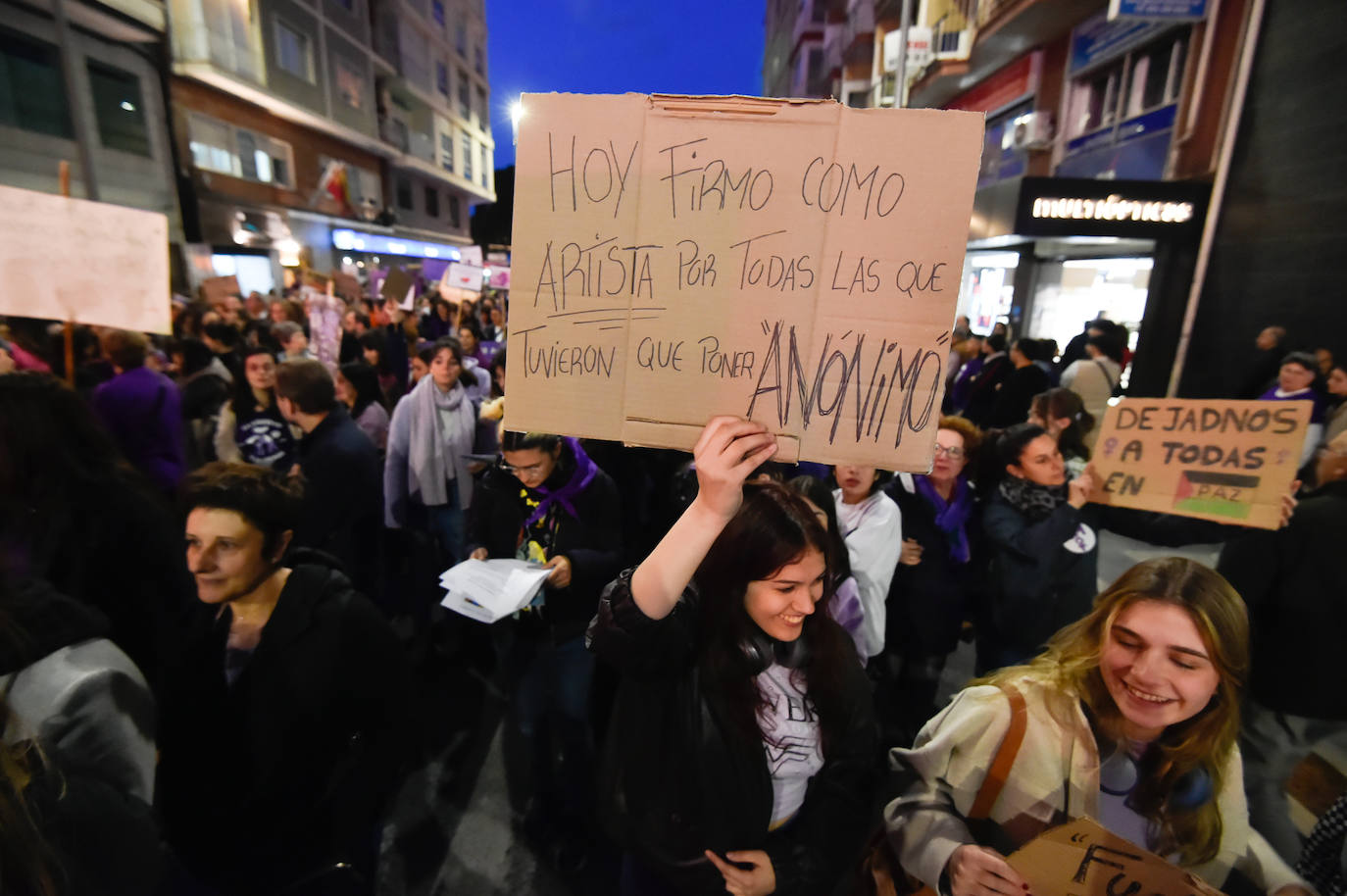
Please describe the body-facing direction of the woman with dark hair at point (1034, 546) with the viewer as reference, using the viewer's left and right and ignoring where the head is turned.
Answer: facing the viewer and to the right of the viewer

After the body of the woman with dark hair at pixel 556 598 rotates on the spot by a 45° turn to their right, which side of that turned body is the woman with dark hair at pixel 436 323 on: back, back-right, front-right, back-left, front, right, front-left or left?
right

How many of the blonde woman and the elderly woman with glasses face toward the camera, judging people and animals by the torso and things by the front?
2

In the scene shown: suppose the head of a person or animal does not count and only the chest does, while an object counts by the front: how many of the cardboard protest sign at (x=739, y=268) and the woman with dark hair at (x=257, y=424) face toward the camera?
2

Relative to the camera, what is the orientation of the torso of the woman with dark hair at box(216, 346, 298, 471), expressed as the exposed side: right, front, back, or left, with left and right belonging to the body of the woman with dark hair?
front

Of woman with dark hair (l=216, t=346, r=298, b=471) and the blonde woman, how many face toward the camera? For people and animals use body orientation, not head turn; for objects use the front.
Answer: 2

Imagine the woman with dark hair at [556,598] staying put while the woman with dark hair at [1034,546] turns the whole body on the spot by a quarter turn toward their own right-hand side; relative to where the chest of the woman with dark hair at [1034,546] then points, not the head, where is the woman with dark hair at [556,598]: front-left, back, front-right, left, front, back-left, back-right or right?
front

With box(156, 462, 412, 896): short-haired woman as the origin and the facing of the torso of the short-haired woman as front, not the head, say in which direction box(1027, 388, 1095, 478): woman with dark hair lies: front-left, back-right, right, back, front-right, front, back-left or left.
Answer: back-left

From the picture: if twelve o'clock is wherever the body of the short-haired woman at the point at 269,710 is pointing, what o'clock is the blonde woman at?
The blonde woman is roughly at 9 o'clock from the short-haired woman.

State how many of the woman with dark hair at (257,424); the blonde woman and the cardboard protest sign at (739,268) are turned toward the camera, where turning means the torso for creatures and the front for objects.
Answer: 3

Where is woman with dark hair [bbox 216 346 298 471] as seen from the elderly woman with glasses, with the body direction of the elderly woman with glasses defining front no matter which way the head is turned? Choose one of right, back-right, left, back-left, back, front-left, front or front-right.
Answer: right

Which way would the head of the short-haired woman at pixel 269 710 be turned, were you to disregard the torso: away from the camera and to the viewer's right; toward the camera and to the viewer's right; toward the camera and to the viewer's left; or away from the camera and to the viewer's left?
toward the camera and to the viewer's left

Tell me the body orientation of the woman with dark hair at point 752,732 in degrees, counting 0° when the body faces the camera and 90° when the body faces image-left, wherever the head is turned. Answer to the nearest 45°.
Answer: approximately 315°

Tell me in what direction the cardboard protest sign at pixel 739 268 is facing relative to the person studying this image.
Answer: facing the viewer

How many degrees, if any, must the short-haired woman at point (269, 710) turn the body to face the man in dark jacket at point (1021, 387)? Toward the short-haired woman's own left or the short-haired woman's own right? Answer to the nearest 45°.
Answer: approximately 135° to the short-haired woman's own left

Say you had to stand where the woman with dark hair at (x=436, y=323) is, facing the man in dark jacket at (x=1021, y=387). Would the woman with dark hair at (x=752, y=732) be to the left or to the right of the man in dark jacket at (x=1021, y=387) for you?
right

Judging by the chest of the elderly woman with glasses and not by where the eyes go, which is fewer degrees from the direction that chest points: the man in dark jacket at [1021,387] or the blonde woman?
the blonde woman
